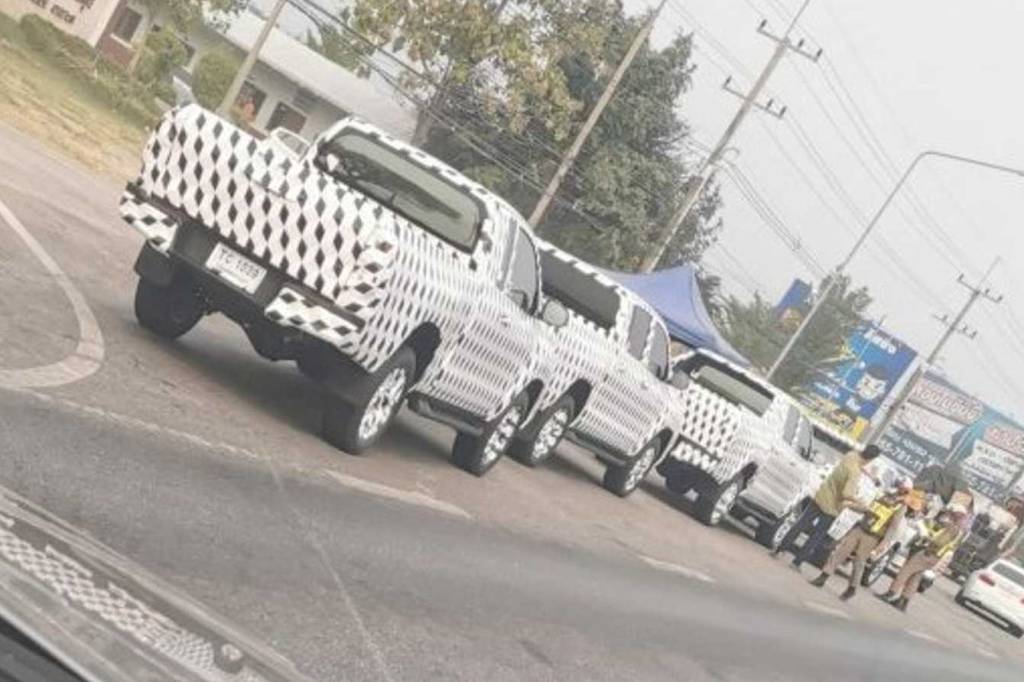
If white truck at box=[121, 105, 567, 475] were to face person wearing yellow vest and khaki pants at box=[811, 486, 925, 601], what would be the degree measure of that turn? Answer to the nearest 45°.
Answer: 0° — it already faces them

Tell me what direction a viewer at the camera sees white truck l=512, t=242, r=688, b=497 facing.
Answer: facing away from the viewer and to the right of the viewer

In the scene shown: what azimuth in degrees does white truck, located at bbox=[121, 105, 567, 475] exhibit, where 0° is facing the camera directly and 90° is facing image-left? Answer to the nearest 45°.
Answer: approximately 225°

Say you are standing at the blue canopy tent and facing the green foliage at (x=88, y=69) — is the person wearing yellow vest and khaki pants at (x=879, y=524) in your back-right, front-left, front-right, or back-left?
back-left
